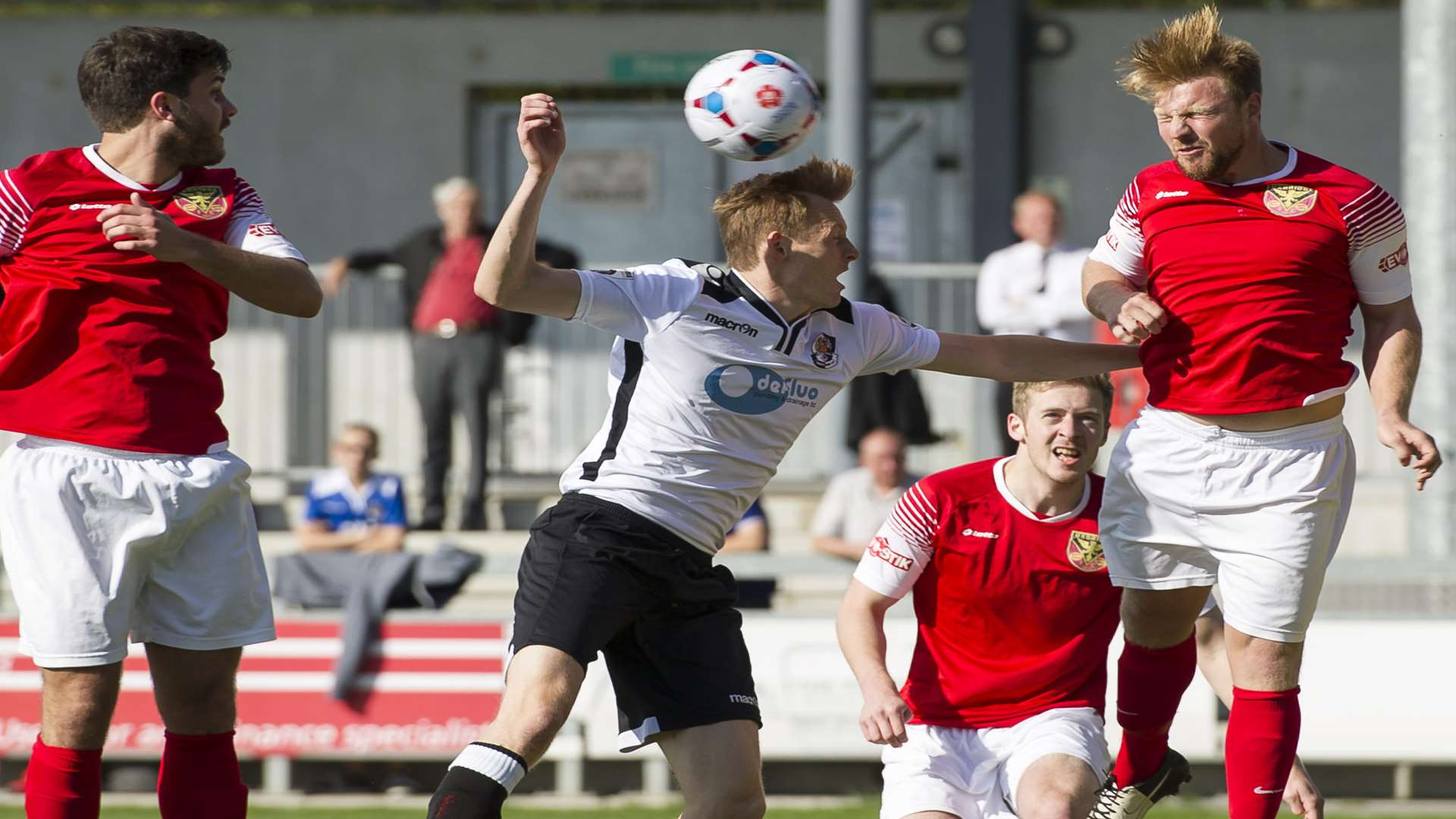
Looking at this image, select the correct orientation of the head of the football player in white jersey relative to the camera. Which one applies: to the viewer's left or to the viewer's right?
to the viewer's right

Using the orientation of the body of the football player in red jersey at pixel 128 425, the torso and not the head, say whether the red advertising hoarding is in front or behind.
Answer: behind

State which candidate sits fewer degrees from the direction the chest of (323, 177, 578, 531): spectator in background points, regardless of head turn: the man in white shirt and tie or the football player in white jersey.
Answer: the football player in white jersey

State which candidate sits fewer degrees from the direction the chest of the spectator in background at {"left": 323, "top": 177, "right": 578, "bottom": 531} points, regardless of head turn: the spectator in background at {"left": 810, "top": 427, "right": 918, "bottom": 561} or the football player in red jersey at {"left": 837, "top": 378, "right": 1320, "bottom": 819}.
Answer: the football player in red jersey

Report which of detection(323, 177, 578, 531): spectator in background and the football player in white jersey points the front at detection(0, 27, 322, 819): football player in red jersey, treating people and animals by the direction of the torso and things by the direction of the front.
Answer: the spectator in background

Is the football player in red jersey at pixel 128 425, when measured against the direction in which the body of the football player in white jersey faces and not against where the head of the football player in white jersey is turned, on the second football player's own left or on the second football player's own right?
on the second football player's own right

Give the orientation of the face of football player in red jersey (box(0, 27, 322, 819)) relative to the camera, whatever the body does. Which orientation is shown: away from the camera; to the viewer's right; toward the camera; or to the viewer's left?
to the viewer's right
